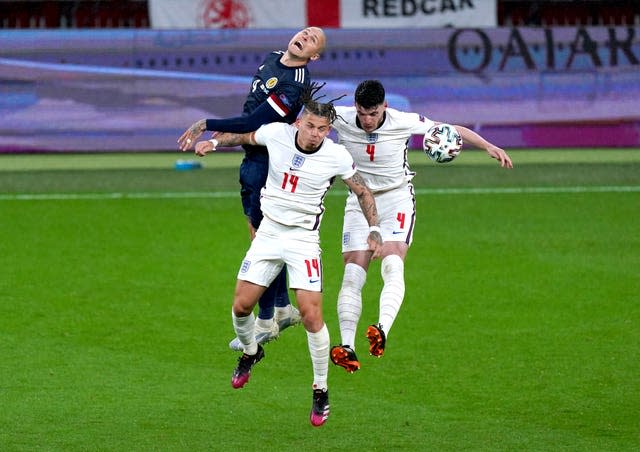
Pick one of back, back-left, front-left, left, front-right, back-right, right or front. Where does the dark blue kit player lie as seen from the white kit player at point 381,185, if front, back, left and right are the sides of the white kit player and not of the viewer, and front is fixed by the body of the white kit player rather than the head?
right

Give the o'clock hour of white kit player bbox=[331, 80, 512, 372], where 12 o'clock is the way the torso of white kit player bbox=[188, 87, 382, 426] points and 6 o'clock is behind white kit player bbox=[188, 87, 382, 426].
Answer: white kit player bbox=[331, 80, 512, 372] is roughly at 7 o'clock from white kit player bbox=[188, 87, 382, 426].

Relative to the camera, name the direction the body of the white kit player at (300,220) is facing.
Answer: toward the camera

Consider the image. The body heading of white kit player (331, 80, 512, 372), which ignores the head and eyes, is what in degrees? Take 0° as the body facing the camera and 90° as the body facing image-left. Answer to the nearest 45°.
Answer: approximately 0°

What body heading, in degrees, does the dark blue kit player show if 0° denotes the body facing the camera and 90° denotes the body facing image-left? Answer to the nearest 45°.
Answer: approximately 45°

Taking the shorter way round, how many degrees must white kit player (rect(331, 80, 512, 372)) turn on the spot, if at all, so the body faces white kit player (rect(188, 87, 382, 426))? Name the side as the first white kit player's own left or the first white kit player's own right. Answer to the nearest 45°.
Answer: approximately 45° to the first white kit player's own right

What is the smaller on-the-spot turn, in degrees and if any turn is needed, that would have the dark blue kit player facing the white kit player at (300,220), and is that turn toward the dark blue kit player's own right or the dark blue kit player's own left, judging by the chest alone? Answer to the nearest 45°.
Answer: approximately 45° to the dark blue kit player's own left

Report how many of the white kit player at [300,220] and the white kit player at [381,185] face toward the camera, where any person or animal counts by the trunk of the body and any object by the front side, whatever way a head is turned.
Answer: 2

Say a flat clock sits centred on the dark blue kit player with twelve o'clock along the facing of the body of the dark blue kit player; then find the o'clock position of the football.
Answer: The football is roughly at 8 o'clock from the dark blue kit player.
